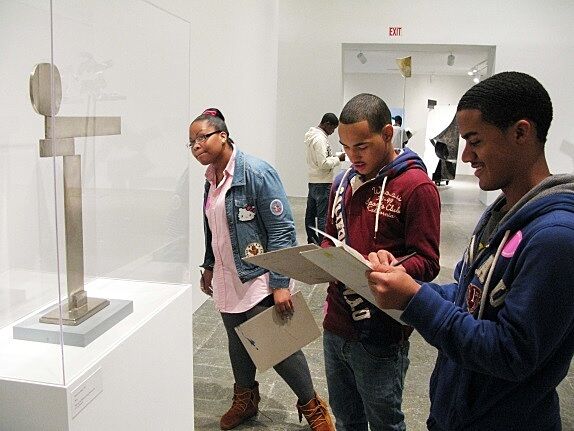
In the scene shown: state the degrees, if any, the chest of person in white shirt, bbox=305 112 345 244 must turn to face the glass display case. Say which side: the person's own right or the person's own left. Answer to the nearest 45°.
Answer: approximately 90° to the person's own right

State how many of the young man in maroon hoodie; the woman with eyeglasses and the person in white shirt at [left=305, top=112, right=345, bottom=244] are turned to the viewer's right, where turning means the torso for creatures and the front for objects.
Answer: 1

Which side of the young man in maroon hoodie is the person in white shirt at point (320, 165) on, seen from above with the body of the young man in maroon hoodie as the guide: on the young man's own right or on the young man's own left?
on the young man's own right

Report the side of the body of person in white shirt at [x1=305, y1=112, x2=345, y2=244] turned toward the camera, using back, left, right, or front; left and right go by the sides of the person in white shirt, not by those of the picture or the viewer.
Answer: right

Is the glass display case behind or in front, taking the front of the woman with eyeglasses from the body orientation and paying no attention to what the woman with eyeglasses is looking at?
in front

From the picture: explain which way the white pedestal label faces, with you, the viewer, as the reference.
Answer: facing the viewer and to the right of the viewer

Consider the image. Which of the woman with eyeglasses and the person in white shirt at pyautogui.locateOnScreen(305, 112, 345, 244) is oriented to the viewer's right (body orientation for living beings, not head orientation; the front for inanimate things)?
the person in white shirt

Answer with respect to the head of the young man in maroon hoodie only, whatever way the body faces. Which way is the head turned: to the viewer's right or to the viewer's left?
to the viewer's left

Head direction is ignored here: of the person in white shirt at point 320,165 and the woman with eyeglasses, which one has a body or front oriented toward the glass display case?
the woman with eyeglasses

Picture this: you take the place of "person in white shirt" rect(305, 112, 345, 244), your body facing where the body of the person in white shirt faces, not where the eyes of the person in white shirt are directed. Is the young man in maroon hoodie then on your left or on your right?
on your right

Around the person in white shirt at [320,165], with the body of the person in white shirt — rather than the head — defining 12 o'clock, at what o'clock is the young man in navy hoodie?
The young man in navy hoodie is roughly at 3 o'clock from the person in white shirt.
